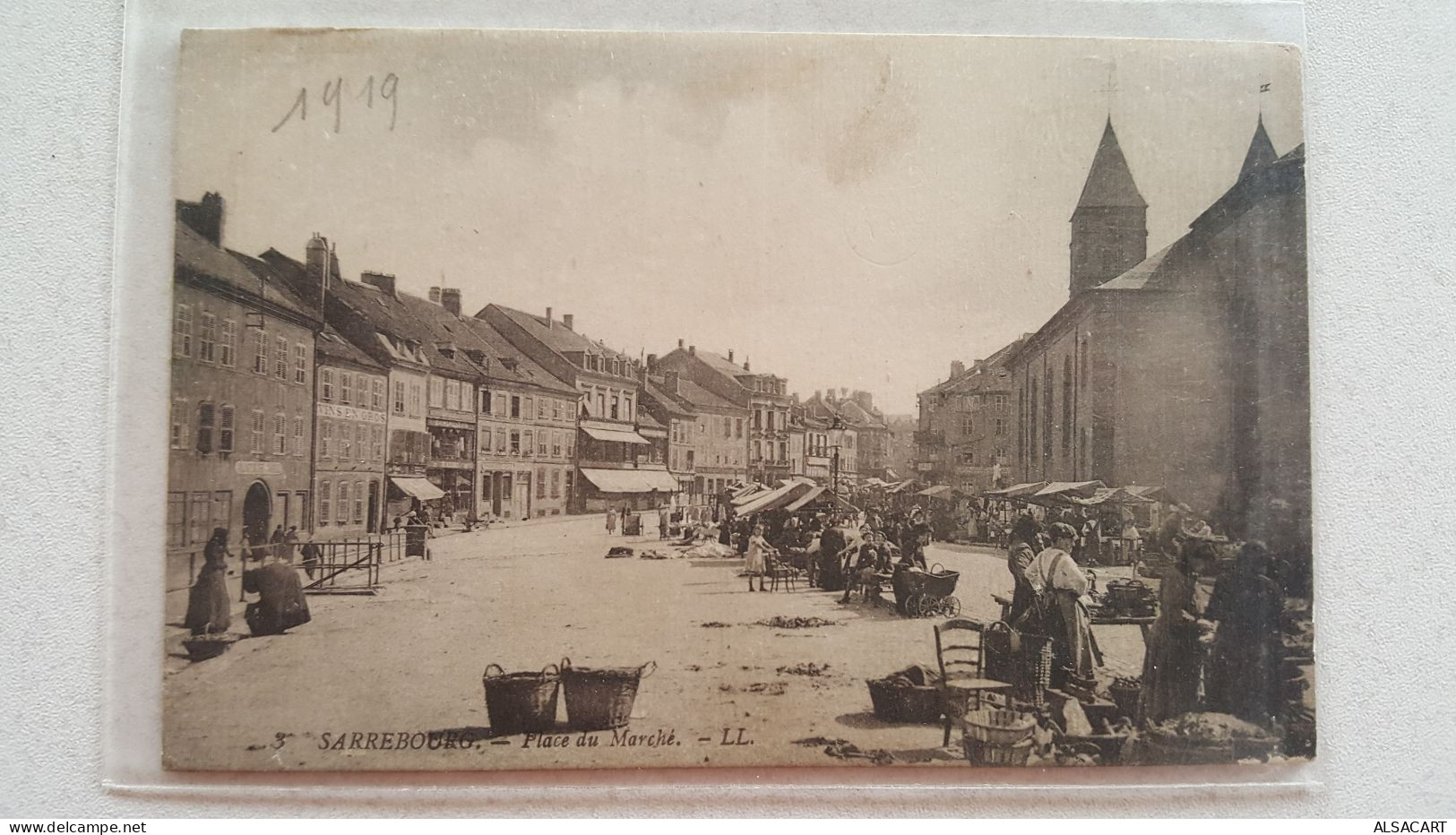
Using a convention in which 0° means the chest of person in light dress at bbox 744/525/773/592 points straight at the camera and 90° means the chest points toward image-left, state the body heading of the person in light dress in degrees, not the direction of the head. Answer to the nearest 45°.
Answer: approximately 0°

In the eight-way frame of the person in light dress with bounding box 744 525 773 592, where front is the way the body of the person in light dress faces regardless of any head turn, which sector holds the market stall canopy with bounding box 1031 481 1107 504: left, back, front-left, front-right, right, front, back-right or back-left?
left
